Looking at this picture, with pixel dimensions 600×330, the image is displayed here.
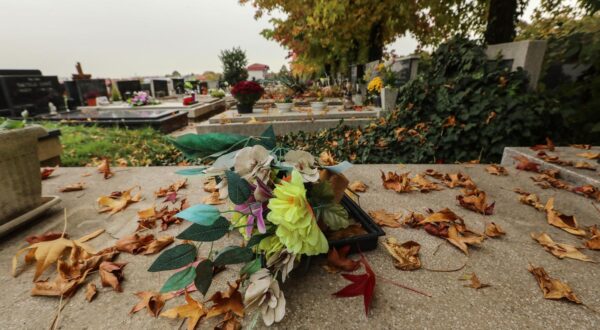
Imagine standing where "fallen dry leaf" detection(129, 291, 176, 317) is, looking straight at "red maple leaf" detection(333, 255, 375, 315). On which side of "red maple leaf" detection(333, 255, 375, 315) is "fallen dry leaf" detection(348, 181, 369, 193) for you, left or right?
left

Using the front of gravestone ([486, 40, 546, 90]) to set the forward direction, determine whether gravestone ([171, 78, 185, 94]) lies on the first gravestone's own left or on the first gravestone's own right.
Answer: on the first gravestone's own right

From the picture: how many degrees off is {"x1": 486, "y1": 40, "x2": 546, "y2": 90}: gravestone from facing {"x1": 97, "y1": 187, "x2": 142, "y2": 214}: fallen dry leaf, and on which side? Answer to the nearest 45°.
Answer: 0° — it already faces it

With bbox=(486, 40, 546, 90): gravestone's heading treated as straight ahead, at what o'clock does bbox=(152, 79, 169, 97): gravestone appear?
bbox=(152, 79, 169, 97): gravestone is roughly at 2 o'clock from bbox=(486, 40, 546, 90): gravestone.

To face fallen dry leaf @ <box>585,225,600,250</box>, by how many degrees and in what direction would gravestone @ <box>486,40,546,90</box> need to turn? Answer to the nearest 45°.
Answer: approximately 45° to its left

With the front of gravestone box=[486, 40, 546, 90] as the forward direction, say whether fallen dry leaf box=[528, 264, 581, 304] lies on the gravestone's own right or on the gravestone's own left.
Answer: on the gravestone's own left

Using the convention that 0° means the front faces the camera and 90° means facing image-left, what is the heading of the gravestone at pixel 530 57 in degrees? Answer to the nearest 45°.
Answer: approximately 45°

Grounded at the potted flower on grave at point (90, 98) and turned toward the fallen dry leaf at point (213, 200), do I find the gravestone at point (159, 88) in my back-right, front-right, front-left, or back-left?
back-left

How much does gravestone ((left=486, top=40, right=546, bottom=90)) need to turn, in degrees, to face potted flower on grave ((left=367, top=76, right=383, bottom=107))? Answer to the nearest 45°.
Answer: approximately 90° to its right
